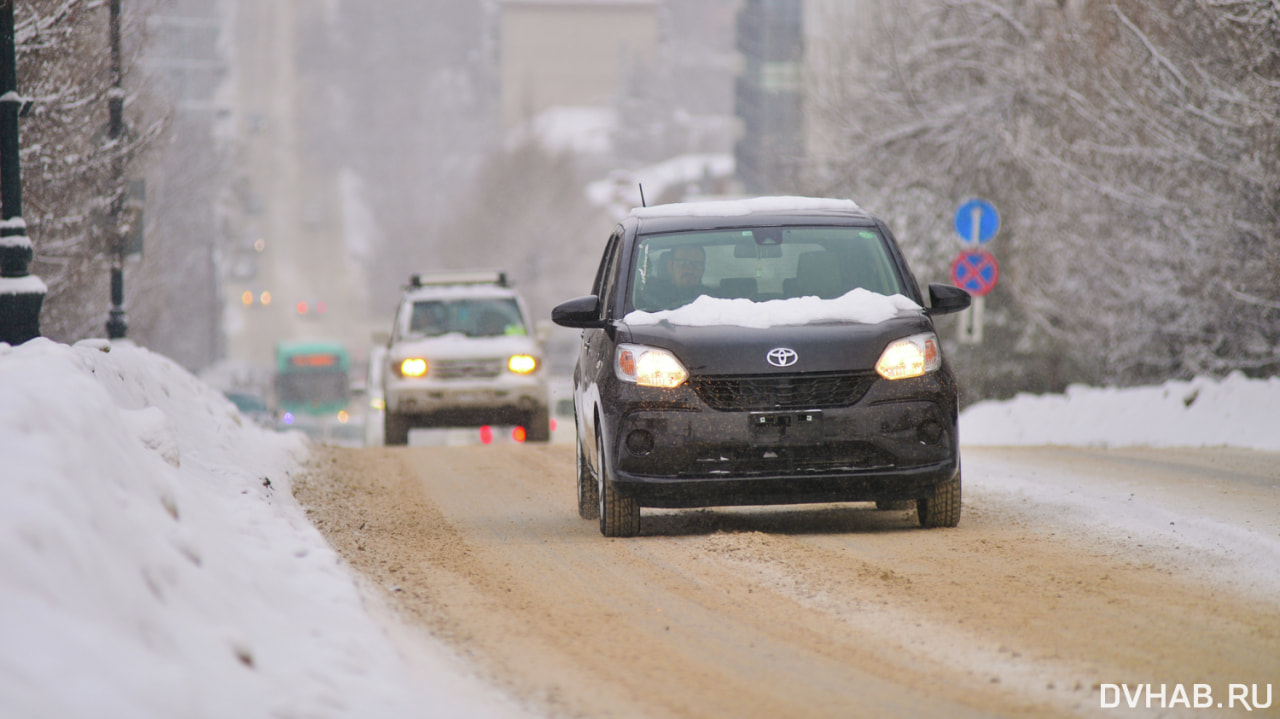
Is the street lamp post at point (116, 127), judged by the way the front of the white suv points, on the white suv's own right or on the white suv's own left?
on the white suv's own right

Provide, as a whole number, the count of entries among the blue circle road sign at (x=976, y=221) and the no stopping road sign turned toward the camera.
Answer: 2

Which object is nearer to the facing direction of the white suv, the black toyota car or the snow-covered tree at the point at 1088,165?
the black toyota car

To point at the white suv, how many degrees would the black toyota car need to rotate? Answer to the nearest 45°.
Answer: approximately 180°
